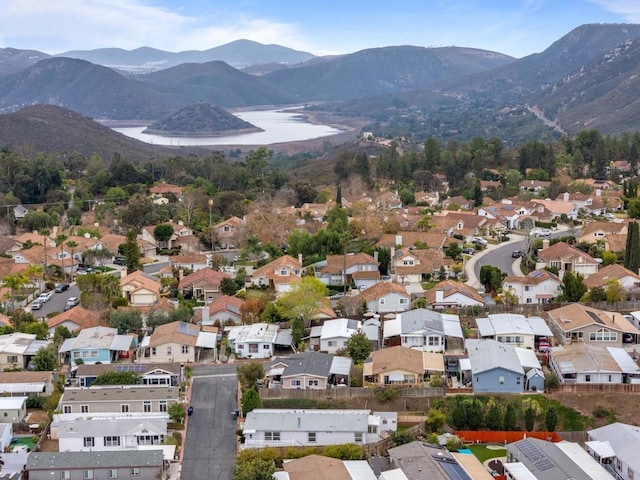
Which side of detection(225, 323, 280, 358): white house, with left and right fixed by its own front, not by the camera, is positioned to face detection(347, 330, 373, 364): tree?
left

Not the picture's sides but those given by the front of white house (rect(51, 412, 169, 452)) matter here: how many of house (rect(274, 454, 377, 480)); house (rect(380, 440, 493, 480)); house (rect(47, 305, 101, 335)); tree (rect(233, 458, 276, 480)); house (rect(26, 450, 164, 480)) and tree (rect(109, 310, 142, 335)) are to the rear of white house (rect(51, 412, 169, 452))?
2

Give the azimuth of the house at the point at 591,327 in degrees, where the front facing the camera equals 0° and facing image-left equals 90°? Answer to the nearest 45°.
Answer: approximately 0°

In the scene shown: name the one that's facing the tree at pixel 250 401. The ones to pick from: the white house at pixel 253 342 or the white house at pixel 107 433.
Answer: the white house at pixel 253 342

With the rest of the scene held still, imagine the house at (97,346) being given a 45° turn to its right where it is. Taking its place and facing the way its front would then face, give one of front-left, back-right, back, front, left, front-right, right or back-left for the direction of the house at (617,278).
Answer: back-left

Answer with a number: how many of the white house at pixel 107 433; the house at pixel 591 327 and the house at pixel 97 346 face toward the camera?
3

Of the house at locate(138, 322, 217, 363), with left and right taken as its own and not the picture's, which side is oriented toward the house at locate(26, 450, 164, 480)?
front

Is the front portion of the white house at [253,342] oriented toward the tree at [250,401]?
yes

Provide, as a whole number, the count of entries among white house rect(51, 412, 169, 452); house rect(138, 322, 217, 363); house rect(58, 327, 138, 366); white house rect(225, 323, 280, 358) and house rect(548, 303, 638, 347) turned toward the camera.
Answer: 5

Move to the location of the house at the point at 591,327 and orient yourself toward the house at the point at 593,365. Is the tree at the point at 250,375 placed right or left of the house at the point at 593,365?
right

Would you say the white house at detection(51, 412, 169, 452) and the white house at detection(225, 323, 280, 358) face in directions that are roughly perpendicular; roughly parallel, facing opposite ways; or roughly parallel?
roughly parallel

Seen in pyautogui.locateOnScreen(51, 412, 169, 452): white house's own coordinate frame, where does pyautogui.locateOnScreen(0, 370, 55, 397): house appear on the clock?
The house is roughly at 5 o'clock from the white house.

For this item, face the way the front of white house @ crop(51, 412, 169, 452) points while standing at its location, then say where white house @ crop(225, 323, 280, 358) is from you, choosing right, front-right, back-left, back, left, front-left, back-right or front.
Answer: back-left

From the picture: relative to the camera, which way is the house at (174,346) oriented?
toward the camera

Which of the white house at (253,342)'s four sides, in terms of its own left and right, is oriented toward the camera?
front
